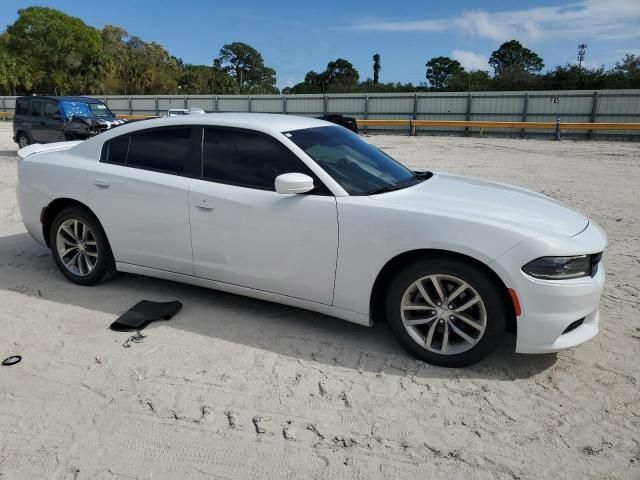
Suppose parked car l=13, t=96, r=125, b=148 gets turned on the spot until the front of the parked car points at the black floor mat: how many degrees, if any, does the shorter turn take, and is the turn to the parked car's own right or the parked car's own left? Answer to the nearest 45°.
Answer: approximately 45° to the parked car's own right

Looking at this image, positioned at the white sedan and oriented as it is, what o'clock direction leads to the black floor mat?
The black floor mat is roughly at 5 o'clock from the white sedan.

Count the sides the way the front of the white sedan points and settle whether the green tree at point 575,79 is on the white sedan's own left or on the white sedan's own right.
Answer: on the white sedan's own left

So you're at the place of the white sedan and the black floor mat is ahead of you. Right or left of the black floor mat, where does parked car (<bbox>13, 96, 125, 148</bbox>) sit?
right

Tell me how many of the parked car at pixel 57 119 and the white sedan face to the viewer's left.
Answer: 0

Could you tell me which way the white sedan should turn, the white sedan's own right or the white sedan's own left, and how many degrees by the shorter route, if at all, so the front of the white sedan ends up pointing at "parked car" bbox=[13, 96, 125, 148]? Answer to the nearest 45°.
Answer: approximately 180°

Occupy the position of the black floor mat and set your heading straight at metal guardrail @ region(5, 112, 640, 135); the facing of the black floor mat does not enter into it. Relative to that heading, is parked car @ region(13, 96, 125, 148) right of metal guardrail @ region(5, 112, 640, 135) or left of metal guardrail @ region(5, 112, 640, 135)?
left

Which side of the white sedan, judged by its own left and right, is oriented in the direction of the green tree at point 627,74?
left

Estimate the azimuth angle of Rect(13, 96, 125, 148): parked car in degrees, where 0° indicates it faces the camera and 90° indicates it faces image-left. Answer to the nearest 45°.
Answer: approximately 315°

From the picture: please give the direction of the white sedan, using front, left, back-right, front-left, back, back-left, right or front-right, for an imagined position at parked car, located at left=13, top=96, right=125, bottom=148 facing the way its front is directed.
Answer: front-right
